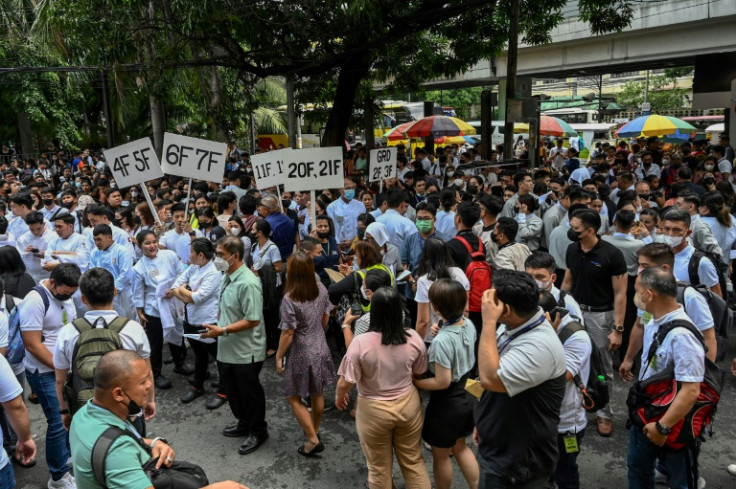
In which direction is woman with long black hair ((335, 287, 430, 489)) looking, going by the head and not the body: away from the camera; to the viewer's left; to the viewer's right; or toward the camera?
away from the camera

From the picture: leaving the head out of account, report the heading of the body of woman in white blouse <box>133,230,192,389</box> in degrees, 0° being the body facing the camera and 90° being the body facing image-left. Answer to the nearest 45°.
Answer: approximately 315°

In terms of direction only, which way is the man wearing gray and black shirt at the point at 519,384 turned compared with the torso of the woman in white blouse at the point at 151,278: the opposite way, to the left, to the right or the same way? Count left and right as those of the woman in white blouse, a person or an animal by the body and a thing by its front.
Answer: the opposite way

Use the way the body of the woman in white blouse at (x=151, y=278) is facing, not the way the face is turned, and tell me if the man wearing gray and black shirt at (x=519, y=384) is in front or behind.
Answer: in front
